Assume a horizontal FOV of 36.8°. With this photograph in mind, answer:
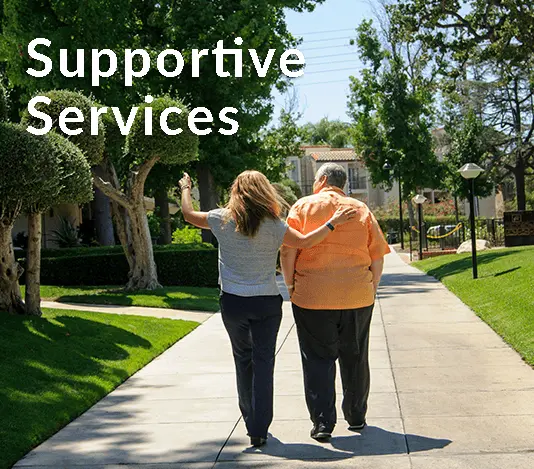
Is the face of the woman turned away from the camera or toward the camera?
away from the camera

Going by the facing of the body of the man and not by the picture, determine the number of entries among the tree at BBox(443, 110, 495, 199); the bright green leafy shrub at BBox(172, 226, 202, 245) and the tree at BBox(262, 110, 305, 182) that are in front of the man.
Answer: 3

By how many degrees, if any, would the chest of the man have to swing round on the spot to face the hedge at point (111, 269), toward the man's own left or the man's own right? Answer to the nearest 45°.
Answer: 0° — they already face it

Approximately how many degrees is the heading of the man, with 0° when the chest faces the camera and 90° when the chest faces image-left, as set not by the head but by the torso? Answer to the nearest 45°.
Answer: approximately 180°

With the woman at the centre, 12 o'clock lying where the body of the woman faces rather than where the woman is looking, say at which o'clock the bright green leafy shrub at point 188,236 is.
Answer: The bright green leafy shrub is roughly at 12 o'clock from the woman.

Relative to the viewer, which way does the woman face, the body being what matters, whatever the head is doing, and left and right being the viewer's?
facing away from the viewer

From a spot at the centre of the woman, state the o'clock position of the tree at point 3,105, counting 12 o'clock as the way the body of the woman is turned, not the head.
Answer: The tree is roughly at 11 o'clock from the woman.

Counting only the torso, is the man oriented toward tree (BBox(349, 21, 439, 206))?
yes

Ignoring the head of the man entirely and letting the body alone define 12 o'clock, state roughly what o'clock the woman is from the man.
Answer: The woman is roughly at 8 o'clock from the man.

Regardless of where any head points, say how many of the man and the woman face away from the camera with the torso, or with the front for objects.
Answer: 2

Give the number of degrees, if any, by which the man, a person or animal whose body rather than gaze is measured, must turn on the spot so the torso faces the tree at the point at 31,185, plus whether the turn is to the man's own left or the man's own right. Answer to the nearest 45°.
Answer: approximately 45° to the man's own left
